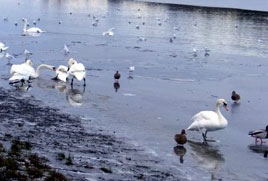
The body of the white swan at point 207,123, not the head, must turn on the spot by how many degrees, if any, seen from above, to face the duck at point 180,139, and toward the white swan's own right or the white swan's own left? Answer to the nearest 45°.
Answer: approximately 135° to the white swan's own right

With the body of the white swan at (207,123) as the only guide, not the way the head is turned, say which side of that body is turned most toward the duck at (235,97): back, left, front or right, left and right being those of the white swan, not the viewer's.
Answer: left

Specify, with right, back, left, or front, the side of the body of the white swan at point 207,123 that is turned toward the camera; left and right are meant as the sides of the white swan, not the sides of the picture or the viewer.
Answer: right

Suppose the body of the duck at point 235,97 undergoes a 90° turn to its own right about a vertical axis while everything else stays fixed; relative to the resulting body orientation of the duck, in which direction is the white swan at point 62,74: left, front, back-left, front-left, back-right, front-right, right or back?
front-left

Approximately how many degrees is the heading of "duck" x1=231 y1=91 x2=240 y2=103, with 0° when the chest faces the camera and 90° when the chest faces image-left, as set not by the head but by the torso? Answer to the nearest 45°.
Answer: approximately 45°

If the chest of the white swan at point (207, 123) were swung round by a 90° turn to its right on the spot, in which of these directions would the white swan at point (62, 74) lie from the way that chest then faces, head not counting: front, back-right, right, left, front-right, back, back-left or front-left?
back-right
